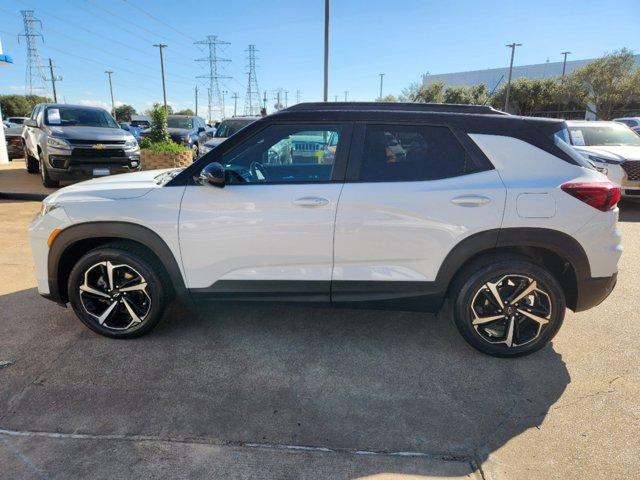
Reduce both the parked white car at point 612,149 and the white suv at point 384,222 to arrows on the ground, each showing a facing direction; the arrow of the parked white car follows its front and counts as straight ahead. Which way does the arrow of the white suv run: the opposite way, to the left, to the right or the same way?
to the right

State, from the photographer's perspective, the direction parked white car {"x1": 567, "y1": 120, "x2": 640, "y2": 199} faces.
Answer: facing the viewer and to the right of the viewer

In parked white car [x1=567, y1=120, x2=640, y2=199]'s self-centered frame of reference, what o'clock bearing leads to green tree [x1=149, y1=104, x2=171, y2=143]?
The green tree is roughly at 4 o'clock from the parked white car.

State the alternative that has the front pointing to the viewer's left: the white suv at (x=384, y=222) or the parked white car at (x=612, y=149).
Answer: the white suv

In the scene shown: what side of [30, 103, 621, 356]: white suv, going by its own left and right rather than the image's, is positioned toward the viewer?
left

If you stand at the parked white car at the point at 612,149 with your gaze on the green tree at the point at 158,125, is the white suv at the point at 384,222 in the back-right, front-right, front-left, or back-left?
front-left

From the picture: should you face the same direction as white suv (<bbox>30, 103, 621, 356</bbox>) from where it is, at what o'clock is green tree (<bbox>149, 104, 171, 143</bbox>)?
The green tree is roughly at 2 o'clock from the white suv.

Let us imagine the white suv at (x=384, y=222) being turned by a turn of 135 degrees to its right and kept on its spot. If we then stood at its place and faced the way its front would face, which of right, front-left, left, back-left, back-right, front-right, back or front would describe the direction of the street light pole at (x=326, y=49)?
front-left

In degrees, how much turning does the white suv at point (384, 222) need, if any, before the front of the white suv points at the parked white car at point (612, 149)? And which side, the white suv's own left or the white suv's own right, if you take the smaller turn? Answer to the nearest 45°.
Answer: approximately 135° to the white suv's own right

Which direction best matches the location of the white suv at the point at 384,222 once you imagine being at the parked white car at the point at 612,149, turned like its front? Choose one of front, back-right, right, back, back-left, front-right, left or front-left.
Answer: front-right

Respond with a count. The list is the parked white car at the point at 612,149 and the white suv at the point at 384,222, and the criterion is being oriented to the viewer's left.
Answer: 1
